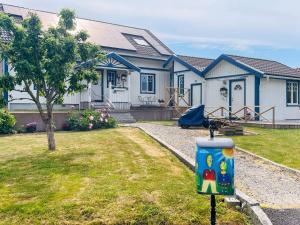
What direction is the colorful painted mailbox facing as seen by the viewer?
toward the camera

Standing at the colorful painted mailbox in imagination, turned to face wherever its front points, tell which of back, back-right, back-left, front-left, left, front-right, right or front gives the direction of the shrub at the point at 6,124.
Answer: back-right

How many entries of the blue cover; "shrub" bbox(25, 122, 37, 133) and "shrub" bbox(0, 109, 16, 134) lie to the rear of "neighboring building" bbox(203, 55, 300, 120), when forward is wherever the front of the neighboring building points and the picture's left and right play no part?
0

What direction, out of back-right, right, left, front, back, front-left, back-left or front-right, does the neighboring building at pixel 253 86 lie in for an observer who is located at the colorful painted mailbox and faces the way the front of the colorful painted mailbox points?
back

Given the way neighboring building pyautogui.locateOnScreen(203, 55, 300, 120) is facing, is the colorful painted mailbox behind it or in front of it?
in front

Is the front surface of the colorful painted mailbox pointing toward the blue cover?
no

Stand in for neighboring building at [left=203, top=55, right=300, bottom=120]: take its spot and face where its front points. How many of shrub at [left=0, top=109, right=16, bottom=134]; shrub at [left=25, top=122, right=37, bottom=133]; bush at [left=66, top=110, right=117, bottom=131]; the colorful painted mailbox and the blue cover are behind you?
0

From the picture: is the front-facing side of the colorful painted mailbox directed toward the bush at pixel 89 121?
no

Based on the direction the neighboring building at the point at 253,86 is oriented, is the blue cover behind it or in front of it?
in front

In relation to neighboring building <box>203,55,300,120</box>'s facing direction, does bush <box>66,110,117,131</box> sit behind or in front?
in front

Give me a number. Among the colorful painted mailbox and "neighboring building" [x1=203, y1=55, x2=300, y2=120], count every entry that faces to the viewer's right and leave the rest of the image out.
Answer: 0

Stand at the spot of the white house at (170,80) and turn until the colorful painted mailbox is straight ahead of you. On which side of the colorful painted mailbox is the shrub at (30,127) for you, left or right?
right

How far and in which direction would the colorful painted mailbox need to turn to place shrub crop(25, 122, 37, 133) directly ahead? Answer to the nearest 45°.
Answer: approximately 135° to its right

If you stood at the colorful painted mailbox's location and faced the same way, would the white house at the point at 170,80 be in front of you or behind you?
behind

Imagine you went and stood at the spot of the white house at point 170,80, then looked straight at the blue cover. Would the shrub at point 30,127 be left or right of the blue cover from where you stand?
right

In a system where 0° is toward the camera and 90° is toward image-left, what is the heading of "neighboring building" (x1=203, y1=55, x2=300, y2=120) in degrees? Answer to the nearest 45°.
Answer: approximately 45°
